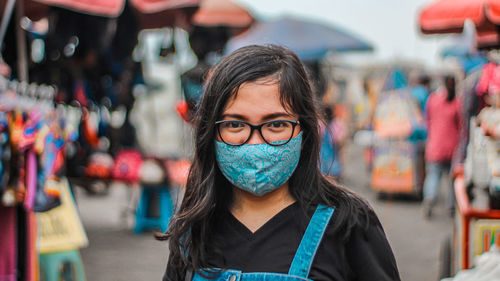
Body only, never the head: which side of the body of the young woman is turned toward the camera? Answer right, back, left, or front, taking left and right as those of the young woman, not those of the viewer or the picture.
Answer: front

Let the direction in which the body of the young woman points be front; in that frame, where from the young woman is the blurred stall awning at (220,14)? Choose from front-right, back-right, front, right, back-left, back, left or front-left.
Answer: back

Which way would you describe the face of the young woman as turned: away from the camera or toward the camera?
toward the camera

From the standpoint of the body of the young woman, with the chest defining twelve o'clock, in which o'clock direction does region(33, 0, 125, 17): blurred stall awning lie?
The blurred stall awning is roughly at 5 o'clock from the young woman.

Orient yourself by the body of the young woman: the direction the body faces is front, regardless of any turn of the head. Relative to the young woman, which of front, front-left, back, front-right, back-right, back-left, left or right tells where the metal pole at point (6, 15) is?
back-right

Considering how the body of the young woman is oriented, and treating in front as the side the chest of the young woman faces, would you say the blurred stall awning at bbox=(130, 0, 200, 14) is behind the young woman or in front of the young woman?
behind

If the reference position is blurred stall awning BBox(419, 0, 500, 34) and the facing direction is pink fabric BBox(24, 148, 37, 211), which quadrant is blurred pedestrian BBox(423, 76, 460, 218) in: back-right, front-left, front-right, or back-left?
back-right

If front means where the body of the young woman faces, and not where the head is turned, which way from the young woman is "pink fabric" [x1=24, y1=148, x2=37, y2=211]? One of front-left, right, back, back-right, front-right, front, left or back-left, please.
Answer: back-right

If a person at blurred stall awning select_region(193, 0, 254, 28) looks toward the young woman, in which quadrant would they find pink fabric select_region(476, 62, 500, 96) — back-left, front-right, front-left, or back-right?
front-left

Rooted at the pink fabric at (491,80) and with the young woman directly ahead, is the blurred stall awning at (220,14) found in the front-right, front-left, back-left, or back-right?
back-right

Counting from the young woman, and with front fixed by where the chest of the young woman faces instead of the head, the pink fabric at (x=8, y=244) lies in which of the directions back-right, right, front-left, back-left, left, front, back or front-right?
back-right

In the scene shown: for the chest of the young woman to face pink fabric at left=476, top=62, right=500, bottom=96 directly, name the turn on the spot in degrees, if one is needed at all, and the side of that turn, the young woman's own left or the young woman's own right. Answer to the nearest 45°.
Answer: approximately 135° to the young woman's own left

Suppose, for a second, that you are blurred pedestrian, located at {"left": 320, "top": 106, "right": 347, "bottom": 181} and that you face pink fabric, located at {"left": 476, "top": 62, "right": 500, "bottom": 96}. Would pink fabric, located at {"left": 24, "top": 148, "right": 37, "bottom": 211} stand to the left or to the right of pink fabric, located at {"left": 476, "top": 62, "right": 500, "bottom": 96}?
right

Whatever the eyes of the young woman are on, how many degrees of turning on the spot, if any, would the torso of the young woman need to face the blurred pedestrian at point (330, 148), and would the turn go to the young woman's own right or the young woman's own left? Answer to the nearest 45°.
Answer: approximately 180°

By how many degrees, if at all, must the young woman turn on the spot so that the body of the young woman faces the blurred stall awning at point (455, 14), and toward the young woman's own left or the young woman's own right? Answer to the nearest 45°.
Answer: approximately 135° to the young woman's own left
